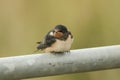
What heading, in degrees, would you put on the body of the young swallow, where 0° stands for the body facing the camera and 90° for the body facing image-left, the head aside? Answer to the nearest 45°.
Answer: approximately 315°
